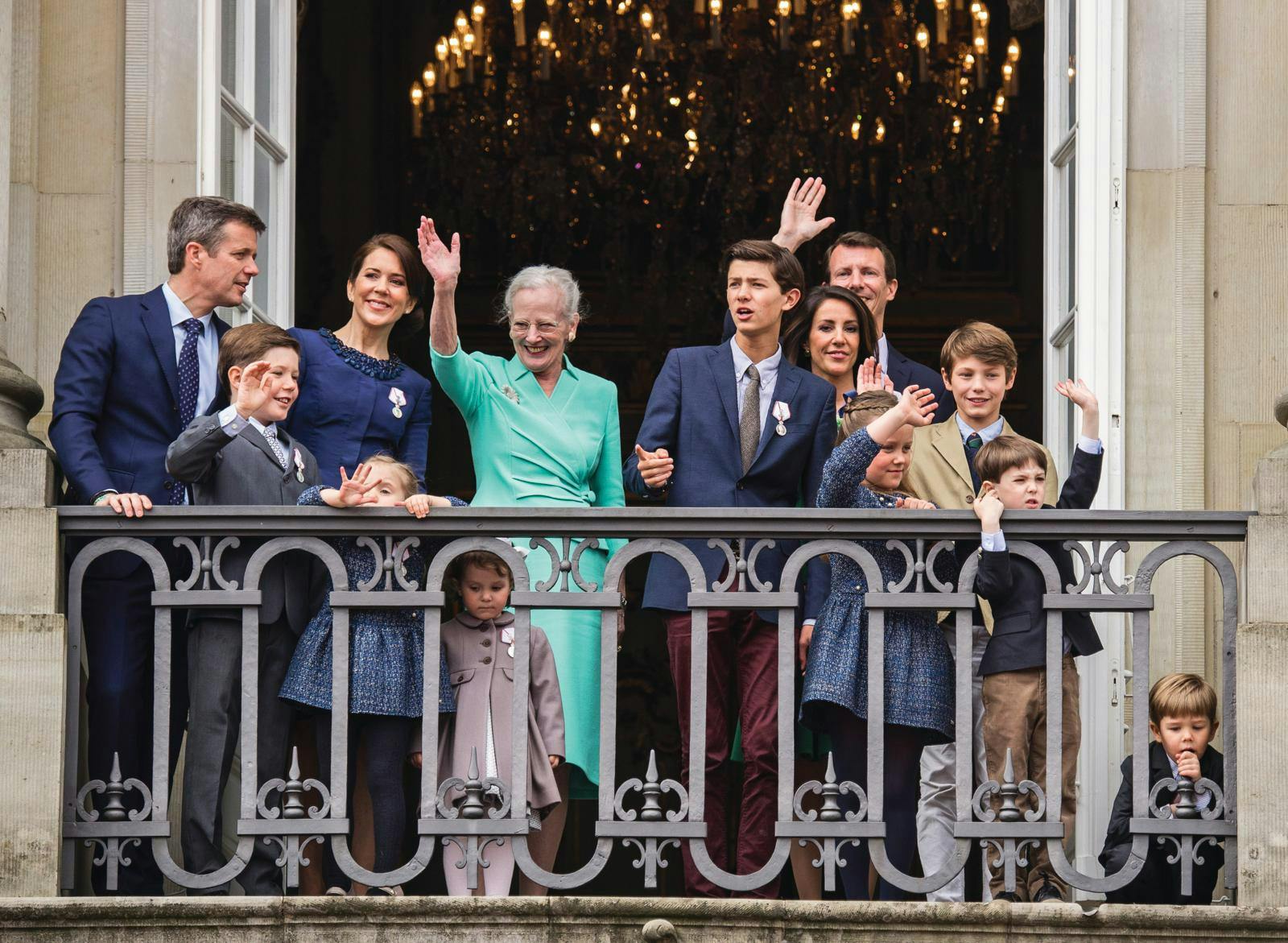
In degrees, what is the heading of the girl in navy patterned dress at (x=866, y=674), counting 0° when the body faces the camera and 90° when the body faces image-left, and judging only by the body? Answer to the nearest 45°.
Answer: approximately 315°

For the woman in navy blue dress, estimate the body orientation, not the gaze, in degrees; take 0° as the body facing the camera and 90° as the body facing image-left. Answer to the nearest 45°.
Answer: approximately 0°

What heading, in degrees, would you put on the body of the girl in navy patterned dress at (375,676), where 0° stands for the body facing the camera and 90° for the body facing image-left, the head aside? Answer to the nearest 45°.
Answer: approximately 0°

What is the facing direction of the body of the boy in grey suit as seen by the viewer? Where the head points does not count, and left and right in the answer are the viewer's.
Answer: facing the viewer and to the right of the viewer

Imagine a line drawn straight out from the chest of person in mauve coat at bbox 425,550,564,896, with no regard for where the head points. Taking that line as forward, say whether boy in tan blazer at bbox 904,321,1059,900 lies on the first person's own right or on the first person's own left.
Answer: on the first person's own left

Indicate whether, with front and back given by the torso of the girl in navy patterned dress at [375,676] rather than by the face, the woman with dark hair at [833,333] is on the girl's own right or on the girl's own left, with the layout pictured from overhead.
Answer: on the girl's own left

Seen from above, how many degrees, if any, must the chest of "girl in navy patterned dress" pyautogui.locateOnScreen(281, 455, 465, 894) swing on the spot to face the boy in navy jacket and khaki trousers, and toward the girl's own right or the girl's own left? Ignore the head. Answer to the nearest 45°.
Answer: approximately 90° to the girl's own left

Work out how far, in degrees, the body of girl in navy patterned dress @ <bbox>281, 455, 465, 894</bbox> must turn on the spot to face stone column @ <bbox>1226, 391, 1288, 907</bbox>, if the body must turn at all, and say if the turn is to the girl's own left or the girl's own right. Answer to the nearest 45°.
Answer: approximately 90° to the girl's own left
